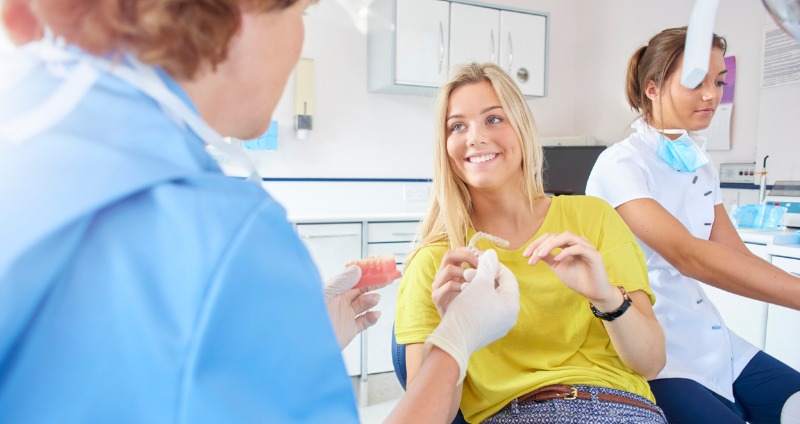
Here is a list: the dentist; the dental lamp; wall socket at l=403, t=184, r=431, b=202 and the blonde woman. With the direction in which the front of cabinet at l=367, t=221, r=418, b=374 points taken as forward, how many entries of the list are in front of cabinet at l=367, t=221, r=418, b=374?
3

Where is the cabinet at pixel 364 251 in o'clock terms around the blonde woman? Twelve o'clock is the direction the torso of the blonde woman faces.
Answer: The cabinet is roughly at 5 o'clock from the blonde woman.

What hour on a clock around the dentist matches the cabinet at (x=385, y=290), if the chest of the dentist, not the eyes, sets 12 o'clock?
The cabinet is roughly at 11 o'clock from the dentist.

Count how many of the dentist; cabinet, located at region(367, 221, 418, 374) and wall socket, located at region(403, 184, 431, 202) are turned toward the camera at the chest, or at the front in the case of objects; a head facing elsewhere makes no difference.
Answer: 2

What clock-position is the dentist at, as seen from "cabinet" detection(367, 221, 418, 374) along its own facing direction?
The dentist is roughly at 12 o'clock from the cabinet.

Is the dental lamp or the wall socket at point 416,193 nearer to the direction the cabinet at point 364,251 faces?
the dental lamp

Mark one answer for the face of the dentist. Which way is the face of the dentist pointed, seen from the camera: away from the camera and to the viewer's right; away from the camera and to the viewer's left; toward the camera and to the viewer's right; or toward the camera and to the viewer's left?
away from the camera and to the viewer's right

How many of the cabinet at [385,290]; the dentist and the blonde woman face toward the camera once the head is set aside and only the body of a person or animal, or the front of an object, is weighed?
2

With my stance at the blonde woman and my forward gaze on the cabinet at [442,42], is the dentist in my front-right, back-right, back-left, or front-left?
back-left
